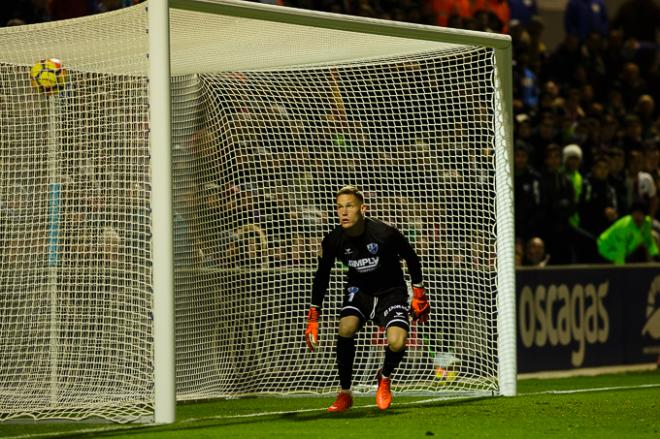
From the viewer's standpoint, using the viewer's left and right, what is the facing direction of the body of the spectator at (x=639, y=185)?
facing the viewer and to the left of the viewer

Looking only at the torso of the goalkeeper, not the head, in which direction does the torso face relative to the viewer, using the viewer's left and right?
facing the viewer

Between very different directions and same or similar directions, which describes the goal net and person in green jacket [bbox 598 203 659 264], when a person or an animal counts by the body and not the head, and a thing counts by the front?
same or similar directions

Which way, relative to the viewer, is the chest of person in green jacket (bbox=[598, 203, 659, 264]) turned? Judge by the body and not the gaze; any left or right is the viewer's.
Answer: facing the viewer and to the right of the viewer

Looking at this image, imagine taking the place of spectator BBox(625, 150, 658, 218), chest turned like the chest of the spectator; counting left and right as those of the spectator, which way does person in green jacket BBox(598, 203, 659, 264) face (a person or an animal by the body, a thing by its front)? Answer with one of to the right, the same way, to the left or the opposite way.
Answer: to the left

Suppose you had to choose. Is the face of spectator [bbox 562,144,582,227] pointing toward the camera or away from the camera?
toward the camera

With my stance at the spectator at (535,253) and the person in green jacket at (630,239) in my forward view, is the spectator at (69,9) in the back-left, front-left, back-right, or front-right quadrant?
back-left

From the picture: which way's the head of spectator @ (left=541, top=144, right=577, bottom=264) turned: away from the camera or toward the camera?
toward the camera
